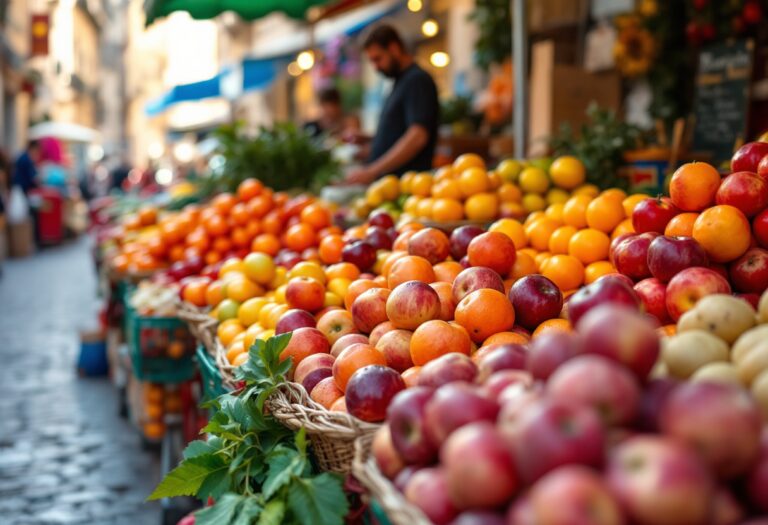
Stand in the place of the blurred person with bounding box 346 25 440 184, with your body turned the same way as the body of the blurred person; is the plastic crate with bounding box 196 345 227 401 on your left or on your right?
on your left

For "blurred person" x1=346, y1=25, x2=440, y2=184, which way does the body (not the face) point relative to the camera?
to the viewer's left

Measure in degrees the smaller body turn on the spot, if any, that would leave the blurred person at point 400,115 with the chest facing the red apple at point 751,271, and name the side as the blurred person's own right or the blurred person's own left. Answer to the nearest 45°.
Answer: approximately 90° to the blurred person's own left

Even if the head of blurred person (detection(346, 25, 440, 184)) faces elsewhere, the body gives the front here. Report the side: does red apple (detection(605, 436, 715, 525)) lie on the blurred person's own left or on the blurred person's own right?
on the blurred person's own left

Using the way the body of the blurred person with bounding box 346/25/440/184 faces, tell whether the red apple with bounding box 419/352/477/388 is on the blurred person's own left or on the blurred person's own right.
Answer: on the blurred person's own left

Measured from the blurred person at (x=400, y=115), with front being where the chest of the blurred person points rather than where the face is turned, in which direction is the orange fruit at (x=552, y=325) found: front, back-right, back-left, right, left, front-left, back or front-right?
left

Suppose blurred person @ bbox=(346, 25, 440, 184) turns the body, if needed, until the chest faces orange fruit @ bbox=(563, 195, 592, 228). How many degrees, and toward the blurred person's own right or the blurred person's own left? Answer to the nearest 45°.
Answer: approximately 90° to the blurred person's own left

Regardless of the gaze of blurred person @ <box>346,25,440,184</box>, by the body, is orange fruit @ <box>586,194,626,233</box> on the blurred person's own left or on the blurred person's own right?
on the blurred person's own left

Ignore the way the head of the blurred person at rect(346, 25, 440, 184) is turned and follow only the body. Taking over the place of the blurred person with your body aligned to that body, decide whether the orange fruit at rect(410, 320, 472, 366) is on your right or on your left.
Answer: on your left

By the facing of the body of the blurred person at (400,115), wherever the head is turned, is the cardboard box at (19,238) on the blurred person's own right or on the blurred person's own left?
on the blurred person's own right

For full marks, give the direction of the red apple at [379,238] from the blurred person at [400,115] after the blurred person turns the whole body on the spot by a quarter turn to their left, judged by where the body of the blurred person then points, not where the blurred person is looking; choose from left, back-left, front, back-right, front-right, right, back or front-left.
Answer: front

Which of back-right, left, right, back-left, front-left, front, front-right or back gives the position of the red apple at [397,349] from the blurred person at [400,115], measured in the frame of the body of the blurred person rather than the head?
left

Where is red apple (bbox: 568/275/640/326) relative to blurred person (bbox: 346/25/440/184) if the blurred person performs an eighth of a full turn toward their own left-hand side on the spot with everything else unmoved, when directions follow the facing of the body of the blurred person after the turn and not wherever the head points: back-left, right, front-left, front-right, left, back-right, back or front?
front-left

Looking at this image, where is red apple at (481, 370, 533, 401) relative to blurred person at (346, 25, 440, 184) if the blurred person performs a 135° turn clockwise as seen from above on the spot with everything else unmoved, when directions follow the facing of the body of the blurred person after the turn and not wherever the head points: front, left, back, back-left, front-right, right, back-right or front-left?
back-right

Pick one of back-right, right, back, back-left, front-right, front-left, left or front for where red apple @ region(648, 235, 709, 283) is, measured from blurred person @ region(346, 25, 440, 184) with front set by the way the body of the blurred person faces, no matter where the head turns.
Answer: left

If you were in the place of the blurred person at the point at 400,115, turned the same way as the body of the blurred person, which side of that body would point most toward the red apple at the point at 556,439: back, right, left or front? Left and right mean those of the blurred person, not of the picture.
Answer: left

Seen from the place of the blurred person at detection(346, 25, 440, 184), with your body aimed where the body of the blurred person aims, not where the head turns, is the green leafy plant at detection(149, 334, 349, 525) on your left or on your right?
on your left
